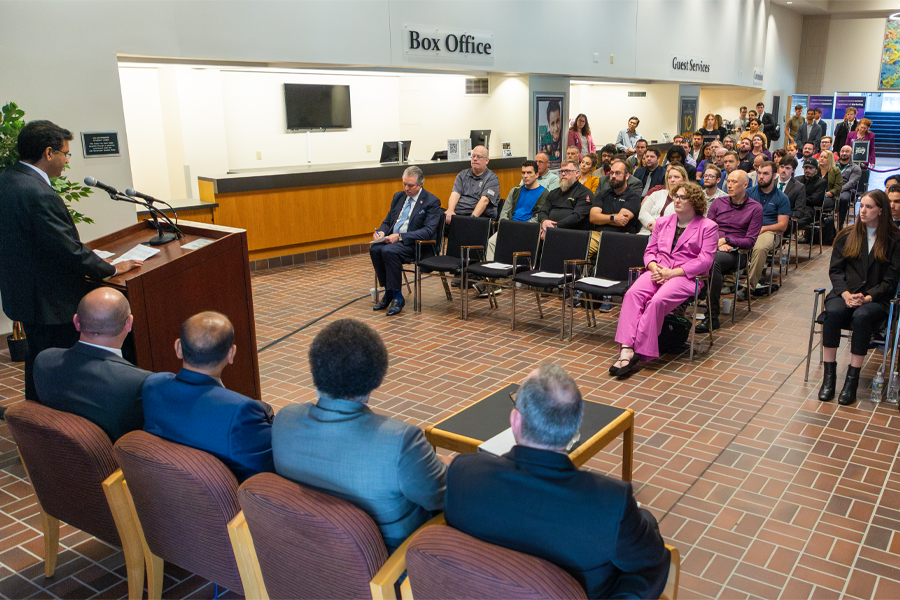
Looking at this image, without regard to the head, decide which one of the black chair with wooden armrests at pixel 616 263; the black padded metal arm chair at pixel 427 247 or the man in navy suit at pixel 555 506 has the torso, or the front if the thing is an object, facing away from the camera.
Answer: the man in navy suit

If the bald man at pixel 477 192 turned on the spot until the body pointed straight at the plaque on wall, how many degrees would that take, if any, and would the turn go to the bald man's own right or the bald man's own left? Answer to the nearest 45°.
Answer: approximately 45° to the bald man's own right

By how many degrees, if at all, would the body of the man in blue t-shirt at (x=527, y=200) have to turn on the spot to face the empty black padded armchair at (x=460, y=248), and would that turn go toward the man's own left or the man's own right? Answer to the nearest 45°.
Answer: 0° — they already face it

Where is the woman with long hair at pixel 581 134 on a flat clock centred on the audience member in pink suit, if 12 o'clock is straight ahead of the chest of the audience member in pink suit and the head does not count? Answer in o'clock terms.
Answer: The woman with long hair is roughly at 4 o'clock from the audience member in pink suit.

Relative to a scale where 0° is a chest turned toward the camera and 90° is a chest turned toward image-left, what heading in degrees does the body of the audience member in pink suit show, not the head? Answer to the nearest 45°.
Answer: approximately 45°

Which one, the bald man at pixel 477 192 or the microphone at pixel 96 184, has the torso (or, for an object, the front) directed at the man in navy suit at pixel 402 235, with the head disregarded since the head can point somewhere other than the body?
the bald man

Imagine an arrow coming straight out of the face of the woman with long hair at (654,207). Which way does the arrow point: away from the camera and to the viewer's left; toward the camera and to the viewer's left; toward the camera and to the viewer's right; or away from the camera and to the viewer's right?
toward the camera and to the viewer's left

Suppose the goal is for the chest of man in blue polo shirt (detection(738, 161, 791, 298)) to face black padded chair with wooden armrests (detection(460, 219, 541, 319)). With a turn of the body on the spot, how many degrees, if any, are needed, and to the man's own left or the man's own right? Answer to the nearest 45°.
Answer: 0° — they already face it

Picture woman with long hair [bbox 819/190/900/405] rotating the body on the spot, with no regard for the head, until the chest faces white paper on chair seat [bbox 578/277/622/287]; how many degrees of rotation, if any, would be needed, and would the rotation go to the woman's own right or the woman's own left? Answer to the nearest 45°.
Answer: approximately 45° to the woman's own right

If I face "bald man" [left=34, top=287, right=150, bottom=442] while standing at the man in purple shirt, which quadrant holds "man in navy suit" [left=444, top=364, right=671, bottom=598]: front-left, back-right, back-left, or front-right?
front-left

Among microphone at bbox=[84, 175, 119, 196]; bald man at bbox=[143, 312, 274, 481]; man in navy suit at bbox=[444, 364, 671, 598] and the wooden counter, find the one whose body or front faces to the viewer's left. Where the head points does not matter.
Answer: the microphone

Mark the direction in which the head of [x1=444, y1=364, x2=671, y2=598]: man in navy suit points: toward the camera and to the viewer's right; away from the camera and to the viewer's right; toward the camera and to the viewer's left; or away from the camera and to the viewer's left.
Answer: away from the camera and to the viewer's left

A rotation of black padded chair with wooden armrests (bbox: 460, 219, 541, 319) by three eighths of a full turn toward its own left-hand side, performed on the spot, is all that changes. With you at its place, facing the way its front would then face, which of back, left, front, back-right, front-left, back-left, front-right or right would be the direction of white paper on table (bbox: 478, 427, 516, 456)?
right

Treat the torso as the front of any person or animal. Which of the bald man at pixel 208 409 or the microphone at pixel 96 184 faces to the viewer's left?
the microphone

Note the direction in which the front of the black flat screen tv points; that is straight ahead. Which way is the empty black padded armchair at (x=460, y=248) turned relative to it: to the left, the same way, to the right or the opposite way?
to the right

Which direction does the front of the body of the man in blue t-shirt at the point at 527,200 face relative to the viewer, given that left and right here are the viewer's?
facing the viewer and to the left of the viewer

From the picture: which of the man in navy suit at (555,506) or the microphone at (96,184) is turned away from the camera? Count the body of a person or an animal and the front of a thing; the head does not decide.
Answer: the man in navy suit

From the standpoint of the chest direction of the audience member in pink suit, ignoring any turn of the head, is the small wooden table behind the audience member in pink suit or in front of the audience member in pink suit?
in front

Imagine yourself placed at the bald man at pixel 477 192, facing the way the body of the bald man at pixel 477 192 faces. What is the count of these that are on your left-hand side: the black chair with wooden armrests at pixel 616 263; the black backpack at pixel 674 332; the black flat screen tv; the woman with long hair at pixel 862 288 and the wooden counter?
3
